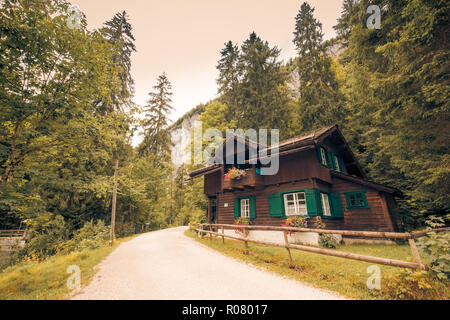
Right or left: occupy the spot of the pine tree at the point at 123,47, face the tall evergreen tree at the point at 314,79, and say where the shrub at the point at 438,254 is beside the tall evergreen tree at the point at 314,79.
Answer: right

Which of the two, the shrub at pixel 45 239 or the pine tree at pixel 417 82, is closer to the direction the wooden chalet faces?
the shrub

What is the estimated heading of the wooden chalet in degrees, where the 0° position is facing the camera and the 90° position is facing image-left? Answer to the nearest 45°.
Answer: approximately 45°
